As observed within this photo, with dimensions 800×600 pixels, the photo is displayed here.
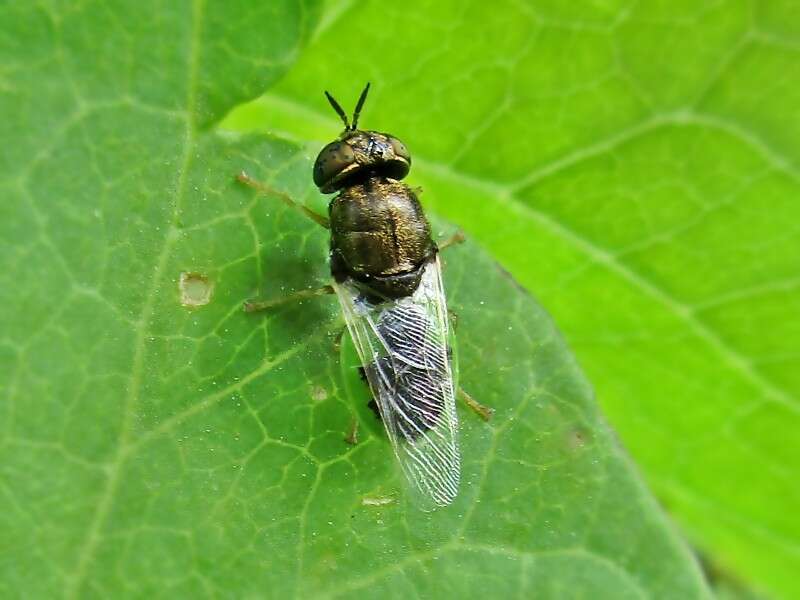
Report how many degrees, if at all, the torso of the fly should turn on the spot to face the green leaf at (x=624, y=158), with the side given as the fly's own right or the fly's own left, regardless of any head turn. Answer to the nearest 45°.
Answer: approximately 90° to the fly's own right

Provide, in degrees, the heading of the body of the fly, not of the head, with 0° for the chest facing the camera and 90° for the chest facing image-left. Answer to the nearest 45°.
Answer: approximately 180°
